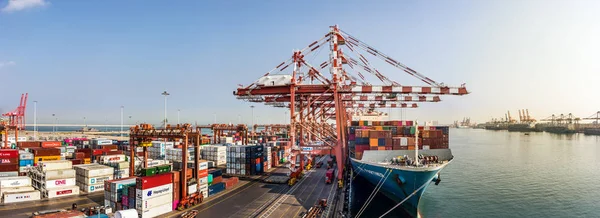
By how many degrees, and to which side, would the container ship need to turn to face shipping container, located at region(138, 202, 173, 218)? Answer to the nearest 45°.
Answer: approximately 90° to its right

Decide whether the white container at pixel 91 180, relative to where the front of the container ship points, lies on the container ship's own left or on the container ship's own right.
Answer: on the container ship's own right

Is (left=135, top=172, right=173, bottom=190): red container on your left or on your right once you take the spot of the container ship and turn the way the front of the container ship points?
on your right

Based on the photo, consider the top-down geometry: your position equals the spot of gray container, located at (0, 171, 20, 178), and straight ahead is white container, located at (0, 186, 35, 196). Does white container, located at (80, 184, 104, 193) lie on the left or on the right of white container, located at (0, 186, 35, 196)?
left

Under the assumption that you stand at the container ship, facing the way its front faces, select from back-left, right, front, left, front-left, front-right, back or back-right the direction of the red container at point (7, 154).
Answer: back-right

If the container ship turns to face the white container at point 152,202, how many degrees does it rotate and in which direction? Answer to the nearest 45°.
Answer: approximately 90° to its right
